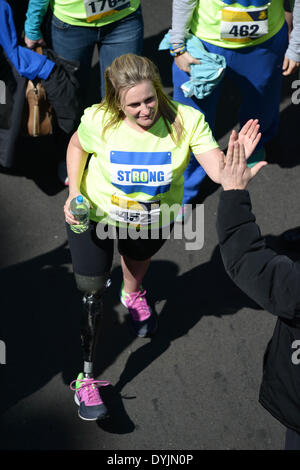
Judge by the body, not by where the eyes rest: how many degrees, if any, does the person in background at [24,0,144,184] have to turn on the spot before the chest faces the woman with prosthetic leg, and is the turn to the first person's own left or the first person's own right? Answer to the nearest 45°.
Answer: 0° — they already face them

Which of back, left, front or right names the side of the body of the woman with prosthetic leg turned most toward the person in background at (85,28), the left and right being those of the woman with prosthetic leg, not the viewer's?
back

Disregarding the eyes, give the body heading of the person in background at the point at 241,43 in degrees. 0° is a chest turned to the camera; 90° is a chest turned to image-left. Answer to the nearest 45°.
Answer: approximately 0°

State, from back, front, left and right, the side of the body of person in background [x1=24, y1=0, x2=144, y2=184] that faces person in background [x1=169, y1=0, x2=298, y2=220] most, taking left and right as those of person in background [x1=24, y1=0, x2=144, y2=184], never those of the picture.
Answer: left

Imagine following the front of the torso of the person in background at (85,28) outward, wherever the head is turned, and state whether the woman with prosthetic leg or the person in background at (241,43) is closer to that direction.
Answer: the woman with prosthetic leg

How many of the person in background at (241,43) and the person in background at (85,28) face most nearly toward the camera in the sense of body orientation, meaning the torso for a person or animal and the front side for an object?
2

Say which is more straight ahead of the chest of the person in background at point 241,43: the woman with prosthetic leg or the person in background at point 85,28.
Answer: the woman with prosthetic leg
